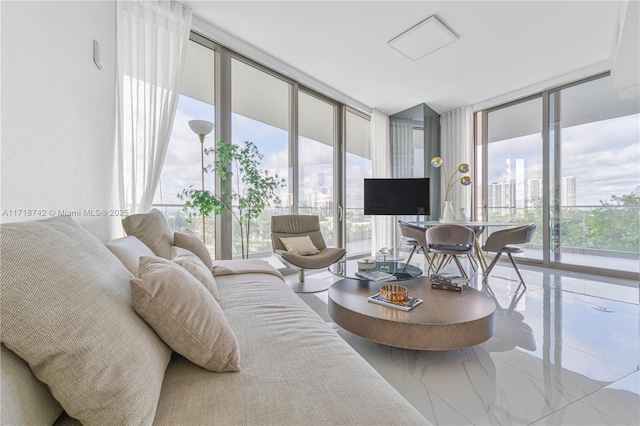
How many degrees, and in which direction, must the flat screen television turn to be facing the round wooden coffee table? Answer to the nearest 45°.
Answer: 0° — it already faces it

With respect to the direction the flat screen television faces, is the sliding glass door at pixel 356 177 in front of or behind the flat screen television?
behind

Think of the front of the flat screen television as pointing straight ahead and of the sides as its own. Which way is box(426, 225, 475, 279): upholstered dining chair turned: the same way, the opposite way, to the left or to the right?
the opposite way

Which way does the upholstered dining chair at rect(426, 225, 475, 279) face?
away from the camera

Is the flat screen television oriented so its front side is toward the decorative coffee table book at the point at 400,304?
yes

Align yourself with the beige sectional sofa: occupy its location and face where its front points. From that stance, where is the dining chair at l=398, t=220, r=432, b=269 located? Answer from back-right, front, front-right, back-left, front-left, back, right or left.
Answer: front-left

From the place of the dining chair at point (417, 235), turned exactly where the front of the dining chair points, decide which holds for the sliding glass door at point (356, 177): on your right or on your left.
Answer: on your left

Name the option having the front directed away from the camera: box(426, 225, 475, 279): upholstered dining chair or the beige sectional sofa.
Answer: the upholstered dining chair

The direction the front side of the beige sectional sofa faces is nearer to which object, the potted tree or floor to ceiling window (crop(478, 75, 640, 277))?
the floor to ceiling window

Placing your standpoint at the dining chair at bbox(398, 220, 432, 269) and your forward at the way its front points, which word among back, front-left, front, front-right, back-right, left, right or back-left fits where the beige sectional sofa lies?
back-right

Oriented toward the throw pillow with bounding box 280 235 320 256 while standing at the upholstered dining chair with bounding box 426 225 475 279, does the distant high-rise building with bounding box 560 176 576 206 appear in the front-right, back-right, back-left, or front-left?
back-right

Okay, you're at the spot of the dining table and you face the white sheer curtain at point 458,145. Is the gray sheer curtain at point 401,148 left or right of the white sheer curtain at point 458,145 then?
left

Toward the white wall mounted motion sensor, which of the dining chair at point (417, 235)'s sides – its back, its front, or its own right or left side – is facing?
back

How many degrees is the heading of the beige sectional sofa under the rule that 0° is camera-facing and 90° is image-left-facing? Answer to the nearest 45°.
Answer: approximately 270°

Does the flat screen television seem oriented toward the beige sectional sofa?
yes

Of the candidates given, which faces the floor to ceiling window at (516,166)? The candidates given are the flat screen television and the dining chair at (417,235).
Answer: the dining chair
